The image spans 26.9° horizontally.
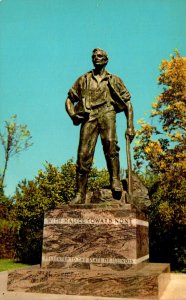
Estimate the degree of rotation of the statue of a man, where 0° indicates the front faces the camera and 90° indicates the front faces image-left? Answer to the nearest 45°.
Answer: approximately 0°
